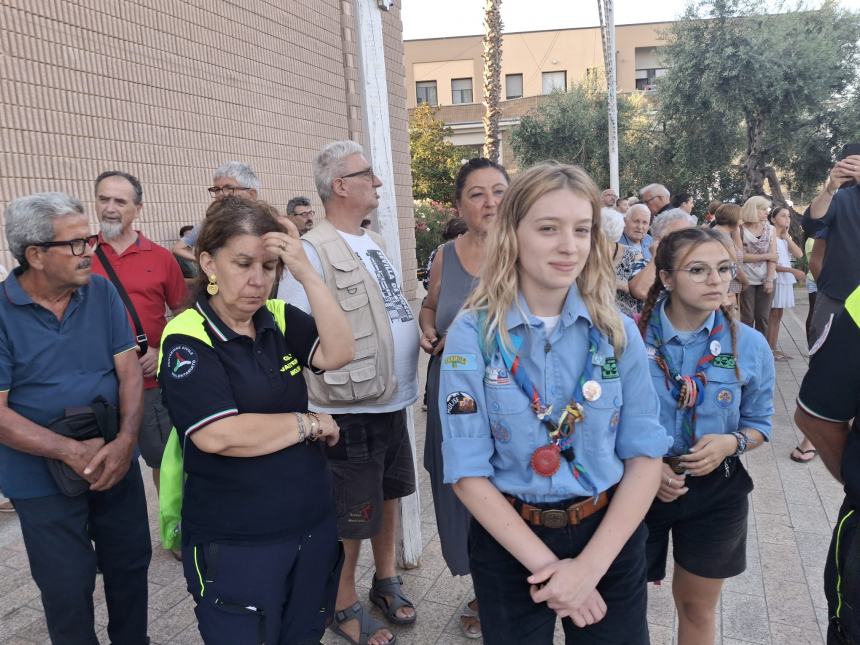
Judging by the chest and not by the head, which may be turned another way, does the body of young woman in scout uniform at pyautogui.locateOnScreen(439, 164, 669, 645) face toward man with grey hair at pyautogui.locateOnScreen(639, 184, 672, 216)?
no

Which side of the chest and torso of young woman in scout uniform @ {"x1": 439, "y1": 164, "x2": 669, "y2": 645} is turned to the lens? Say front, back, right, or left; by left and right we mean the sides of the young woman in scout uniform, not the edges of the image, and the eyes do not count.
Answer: front

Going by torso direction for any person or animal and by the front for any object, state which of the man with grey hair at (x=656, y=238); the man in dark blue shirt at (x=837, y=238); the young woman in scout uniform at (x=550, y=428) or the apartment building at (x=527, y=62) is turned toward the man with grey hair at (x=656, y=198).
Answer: the apartment building

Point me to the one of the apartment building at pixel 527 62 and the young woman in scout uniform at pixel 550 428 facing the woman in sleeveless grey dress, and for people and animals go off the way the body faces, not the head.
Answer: the apartment building

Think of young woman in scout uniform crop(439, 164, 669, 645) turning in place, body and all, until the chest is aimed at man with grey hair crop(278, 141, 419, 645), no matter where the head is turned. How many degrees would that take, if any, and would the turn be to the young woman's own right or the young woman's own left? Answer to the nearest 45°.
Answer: approximately 135° to the young woman's own right

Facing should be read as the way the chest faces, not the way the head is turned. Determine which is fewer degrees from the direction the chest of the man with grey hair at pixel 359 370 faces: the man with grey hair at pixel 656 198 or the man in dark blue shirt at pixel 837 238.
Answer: the man in dark blue shirt

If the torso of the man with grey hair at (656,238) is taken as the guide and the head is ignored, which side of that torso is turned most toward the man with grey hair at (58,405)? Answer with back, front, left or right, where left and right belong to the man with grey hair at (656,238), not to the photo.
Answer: front

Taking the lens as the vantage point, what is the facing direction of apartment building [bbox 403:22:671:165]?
facing the viewer

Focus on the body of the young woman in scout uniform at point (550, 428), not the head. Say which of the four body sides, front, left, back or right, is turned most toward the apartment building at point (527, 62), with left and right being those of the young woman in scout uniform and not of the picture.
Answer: back

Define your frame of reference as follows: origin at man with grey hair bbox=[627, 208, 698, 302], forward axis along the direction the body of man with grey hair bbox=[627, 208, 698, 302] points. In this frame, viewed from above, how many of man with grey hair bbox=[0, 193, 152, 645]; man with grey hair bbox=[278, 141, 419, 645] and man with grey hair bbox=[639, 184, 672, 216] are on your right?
2

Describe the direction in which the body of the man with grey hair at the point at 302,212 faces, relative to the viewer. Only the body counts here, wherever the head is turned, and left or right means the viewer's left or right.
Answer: facing the viewer and to the right of the viewer

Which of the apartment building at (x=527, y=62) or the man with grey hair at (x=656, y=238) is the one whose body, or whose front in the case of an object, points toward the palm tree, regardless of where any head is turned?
the apartment building

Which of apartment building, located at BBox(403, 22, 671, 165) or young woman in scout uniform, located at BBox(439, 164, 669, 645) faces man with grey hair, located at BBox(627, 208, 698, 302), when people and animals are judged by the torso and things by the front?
the apartment building

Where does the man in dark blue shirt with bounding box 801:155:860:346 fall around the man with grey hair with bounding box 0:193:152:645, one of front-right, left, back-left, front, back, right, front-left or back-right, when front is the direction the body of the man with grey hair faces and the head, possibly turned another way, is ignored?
front-left

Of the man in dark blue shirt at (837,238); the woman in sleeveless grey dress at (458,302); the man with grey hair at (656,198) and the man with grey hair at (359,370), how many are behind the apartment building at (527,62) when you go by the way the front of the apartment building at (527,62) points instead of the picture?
0

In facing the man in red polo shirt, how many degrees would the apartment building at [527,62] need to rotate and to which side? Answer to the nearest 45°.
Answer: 0° — it already faces them
